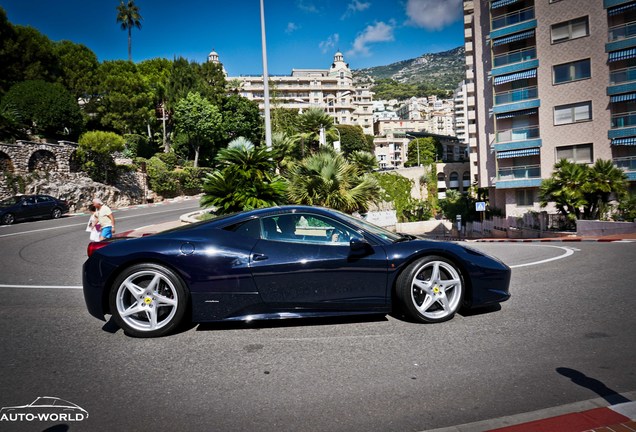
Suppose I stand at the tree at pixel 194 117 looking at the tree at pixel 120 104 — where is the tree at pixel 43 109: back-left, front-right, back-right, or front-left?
front-left

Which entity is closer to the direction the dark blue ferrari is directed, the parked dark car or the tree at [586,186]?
the tree

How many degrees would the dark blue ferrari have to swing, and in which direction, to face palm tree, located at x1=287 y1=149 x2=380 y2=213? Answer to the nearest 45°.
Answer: approximately 90° to its left

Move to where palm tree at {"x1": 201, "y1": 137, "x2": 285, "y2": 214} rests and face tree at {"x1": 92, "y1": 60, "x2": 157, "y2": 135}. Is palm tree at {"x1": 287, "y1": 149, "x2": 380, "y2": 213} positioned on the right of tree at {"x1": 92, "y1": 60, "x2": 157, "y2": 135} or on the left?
right

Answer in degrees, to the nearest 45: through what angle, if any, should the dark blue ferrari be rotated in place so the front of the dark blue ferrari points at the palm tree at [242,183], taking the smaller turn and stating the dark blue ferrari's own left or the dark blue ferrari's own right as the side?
approximately 90° to the dark blue ferrari's own left

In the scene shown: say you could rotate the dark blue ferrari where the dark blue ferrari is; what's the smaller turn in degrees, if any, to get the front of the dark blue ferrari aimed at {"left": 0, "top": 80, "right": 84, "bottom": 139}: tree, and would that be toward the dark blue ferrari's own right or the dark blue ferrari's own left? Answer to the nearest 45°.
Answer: approximately 135° to the dark blue ferrari's own left

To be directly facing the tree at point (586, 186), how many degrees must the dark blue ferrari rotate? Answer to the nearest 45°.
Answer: approximately 45° to its left

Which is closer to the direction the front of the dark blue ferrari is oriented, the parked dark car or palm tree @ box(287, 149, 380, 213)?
the palm tree

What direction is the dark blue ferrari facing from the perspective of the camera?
to the viewer's right

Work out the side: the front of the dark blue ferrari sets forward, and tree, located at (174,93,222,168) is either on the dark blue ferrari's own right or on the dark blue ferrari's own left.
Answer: on the dark blue ferrari's own left

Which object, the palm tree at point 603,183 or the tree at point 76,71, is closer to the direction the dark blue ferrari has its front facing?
the palm tree

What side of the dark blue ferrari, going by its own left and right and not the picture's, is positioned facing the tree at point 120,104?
left
